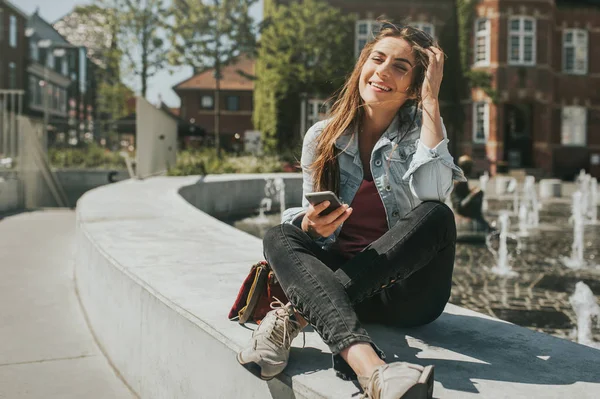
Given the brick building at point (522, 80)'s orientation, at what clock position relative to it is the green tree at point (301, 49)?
The green tree is roughly at 2 o'clock from the brick building.

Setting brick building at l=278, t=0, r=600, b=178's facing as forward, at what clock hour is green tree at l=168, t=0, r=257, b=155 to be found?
The green tree is roughly at 2 o'clock from the brick building.

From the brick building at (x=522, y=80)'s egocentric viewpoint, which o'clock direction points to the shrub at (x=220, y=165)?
The shrub is roughly at 1 o'clock from the brick building.

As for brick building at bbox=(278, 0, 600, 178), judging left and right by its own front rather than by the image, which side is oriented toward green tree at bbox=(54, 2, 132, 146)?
right

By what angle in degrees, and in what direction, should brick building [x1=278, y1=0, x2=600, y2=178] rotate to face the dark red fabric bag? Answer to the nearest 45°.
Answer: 0° — it already faces it

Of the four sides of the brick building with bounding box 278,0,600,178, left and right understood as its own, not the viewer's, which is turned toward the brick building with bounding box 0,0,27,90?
right

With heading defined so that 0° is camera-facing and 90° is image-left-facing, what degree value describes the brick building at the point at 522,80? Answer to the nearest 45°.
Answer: approximately 0°

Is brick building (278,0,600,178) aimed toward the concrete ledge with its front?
yes

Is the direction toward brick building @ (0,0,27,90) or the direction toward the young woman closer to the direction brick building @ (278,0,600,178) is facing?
the young woman

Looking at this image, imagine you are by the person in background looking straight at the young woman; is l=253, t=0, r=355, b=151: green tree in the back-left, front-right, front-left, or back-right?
back-right

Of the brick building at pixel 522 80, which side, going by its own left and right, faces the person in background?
front

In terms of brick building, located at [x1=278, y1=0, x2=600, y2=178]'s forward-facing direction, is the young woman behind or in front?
in front
